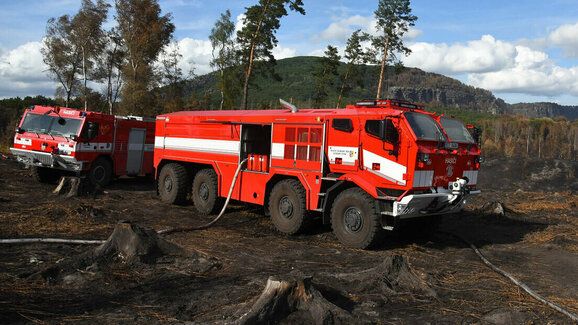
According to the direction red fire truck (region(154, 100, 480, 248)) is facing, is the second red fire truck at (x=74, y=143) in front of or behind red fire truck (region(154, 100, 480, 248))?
behind

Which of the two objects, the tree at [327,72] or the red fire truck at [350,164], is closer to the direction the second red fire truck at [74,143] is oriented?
the red fire truck

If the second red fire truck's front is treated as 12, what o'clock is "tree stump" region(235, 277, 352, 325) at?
The tree stump is roughly at 10 o'clock from the second red fire truck.

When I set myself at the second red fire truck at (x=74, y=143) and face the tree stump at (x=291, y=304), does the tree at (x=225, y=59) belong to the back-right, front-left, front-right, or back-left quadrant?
back-left

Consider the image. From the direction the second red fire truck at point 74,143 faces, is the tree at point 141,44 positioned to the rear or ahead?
to the rear

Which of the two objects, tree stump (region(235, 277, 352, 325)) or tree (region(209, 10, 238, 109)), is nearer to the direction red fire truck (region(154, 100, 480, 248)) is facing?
the tree stump

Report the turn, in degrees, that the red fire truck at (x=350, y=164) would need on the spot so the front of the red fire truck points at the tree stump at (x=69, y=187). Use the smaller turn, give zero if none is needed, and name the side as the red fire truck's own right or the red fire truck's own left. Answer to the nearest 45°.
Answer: approximately 180°

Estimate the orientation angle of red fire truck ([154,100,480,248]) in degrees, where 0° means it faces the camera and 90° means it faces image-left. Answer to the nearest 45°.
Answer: approximately 315°

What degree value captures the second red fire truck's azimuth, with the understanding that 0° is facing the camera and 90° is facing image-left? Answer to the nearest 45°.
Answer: approximately 45°

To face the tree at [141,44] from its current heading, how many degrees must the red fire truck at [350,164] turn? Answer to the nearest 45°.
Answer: approximately 180°

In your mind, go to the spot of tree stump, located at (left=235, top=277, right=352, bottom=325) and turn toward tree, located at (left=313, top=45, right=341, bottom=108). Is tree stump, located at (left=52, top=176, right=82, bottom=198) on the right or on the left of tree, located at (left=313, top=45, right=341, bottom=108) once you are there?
left
